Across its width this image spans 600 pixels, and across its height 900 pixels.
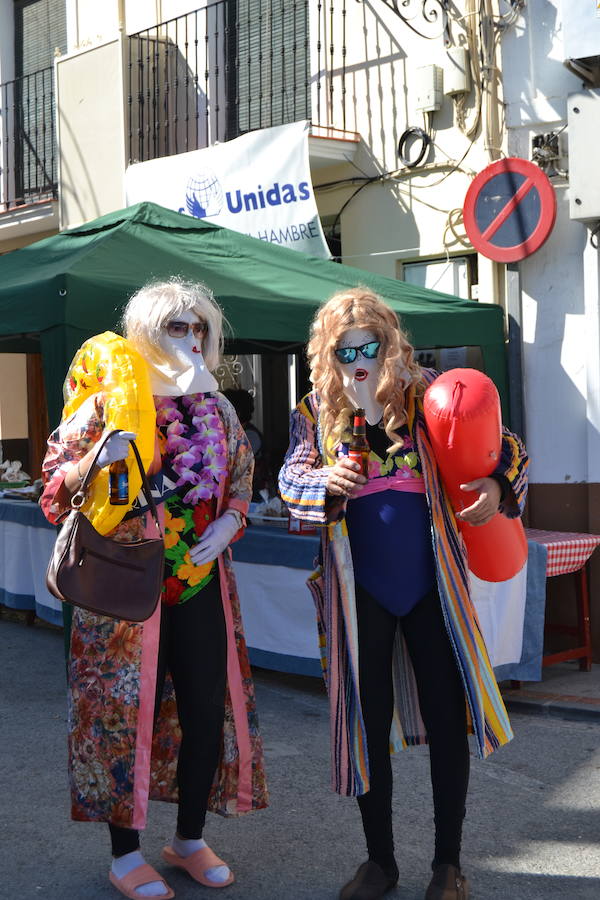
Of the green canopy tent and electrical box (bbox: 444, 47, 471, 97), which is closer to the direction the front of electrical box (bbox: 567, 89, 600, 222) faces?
the green canopy tent

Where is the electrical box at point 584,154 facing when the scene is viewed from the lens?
facing the viewer

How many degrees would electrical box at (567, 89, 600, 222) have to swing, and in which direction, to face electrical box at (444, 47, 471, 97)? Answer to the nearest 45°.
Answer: approximately 135° to its right

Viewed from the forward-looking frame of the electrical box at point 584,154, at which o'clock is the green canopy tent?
The green canopy tent is roughly at 2 o'clock from the electrical box.
